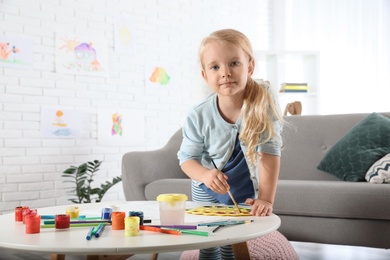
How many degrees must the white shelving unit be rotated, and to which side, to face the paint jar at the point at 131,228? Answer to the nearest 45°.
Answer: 0° — it already faces it

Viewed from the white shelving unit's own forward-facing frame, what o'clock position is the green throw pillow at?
The green throw pillow is roughly at 12 o'clock from the white shelving unit.

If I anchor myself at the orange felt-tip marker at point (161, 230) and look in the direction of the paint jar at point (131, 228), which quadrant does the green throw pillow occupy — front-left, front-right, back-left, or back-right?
back-right

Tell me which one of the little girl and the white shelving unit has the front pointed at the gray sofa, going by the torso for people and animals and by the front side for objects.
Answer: the white shelving unit

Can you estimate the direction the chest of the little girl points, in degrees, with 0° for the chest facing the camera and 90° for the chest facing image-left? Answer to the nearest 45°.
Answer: approximately 0°

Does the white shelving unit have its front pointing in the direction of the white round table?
yes

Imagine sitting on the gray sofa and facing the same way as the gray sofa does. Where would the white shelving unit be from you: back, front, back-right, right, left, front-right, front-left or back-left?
back

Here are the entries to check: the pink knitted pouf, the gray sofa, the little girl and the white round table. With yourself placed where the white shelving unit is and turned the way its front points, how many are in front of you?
4

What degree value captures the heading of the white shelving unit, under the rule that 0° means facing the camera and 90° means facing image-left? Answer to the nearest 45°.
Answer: approximately 0°

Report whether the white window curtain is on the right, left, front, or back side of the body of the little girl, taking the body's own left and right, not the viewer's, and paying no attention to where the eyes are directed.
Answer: back

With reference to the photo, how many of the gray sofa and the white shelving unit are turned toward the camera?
2

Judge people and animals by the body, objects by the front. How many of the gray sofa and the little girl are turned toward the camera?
2
